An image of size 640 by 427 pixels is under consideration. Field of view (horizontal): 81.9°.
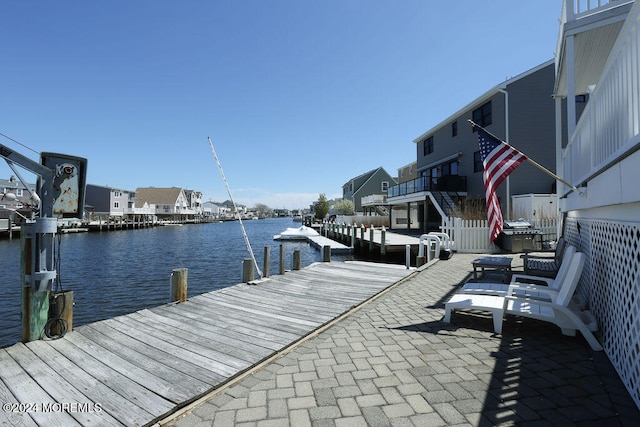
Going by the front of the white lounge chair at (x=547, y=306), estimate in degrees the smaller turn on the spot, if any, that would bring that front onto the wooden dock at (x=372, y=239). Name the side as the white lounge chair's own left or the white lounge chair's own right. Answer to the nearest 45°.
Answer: approximately 45° to the white lounge chair's own right

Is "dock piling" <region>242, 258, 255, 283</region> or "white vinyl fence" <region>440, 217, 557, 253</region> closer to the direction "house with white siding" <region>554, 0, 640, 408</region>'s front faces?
the dock piling

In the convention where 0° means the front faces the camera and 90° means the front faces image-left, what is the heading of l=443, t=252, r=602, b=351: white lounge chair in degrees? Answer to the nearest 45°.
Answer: approximately 90°

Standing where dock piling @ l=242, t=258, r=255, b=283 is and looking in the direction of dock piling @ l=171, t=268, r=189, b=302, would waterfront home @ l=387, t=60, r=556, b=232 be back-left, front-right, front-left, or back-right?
back-left

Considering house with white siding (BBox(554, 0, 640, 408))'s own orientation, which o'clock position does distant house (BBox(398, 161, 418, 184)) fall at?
The distant house is roughly at 2 o'clock from the house with white siding.

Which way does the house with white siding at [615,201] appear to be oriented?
to the viewer's left

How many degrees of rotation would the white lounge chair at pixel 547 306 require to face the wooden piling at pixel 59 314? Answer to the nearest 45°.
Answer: approximately 45° to its left

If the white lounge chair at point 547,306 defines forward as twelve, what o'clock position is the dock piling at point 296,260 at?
The dock piling is roughly at 1 o'clock from the white lounge chair.

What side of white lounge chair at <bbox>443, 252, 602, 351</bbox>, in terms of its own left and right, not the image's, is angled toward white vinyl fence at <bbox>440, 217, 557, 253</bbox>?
right

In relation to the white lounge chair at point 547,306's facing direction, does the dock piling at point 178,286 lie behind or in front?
in front
